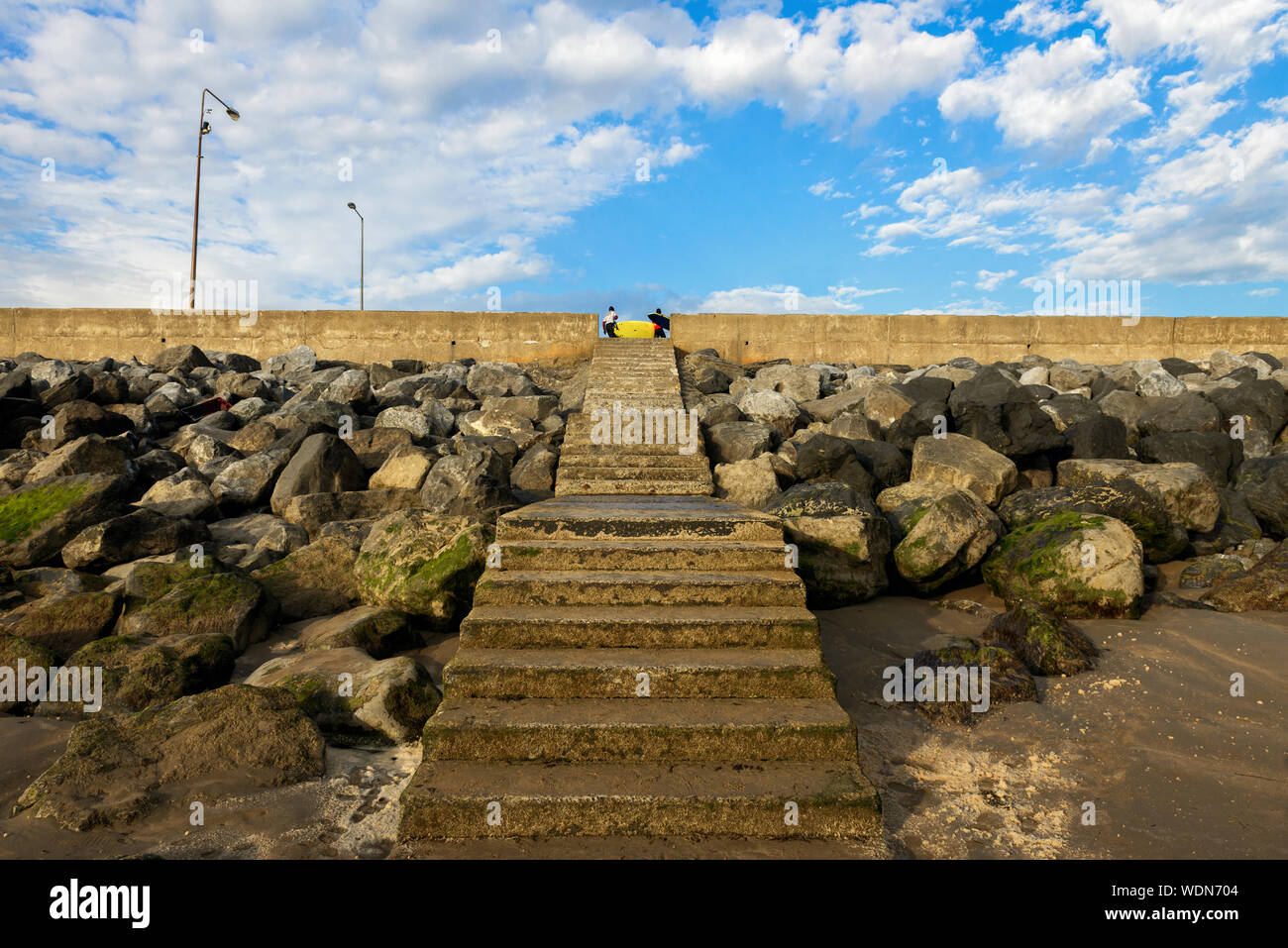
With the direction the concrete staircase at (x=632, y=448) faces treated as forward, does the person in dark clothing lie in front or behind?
behind

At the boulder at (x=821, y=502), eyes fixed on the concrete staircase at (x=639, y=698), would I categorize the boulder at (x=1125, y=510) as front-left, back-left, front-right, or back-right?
back-left

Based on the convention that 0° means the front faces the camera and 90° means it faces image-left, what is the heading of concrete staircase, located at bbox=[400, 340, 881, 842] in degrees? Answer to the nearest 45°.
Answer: approximately 0°

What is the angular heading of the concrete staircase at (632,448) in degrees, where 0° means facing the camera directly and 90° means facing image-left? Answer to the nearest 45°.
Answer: approximately 0°

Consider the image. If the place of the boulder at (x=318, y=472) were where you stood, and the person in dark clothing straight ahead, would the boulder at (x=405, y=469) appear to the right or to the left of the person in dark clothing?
right

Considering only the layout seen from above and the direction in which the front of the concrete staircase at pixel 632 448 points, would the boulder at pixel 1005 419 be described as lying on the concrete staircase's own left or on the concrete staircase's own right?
on the concrete staircase's own left

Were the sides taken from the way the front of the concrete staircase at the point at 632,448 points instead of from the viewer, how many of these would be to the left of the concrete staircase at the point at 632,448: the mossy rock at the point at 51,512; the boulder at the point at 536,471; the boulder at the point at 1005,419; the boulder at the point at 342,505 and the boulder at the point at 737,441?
2

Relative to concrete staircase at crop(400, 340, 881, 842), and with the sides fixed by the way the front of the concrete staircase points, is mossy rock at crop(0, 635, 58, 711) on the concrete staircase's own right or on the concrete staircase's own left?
on the concrete staircase's own right

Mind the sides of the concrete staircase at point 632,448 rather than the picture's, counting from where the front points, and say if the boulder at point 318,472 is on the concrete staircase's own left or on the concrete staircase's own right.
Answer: on the concrete staircase's own right

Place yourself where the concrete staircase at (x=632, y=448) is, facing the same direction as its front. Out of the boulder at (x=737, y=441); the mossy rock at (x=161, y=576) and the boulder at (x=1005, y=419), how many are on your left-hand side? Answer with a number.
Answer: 2
